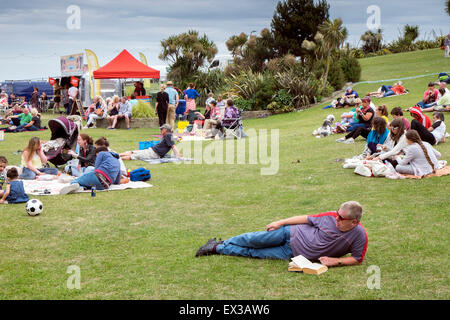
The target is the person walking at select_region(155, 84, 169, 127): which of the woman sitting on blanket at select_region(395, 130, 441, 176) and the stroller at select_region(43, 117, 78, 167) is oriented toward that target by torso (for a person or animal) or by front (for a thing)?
the woman sitting on blanket

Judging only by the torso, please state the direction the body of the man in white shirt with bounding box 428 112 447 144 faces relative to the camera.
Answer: to the viewer's left

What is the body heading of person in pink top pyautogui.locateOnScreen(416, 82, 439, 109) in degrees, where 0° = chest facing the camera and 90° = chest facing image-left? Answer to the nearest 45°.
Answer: approximately 45°

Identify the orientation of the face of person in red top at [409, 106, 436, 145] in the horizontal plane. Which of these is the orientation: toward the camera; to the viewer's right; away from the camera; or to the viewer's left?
to the viewer's left

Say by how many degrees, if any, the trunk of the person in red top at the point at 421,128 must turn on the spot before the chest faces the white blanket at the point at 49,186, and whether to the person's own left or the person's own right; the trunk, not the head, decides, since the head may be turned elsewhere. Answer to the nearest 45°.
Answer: approximately 45° to the person's own left

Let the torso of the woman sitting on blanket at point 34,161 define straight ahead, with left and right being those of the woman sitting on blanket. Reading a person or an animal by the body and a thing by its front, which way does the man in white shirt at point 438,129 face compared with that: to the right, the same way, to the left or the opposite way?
the opposite way

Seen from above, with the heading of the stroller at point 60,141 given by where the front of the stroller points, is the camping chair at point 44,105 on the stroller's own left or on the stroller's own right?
on the stroller's own right

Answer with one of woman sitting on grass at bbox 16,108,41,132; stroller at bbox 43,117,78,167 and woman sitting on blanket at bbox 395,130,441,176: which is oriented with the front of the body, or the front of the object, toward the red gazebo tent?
woman sitting on blanket at bbox 395,130,441,176

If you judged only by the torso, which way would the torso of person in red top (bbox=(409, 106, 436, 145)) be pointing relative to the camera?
to the viewer's left

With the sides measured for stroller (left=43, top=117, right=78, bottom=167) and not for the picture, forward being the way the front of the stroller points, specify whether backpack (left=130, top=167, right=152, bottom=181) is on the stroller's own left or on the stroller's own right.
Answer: on the stroller's own left

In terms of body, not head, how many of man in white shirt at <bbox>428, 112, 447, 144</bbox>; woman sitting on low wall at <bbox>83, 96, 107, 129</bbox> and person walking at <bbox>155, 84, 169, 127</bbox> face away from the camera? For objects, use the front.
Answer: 0
